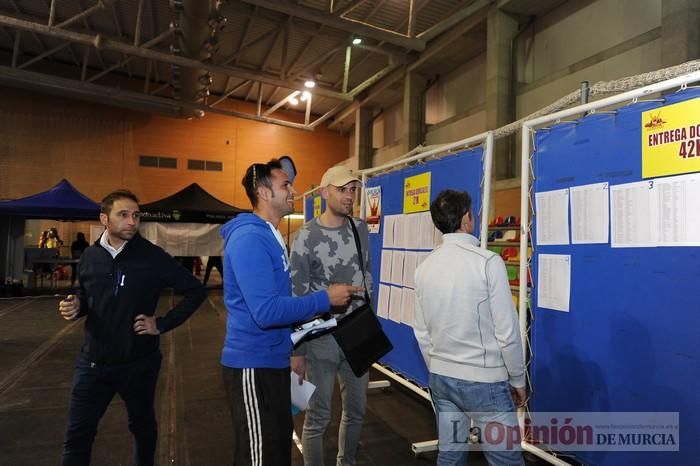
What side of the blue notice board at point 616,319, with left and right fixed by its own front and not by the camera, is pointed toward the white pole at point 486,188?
right

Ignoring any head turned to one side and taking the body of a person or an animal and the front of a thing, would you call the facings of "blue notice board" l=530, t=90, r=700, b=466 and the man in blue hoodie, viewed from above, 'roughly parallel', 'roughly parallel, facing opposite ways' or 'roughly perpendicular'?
roughly parallel, facing opposite ways

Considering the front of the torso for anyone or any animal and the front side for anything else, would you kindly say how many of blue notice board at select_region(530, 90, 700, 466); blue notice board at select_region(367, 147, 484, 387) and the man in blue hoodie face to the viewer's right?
1

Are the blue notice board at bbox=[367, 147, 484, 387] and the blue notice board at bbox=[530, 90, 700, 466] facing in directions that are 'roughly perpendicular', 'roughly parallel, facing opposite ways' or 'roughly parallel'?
roughly parallel

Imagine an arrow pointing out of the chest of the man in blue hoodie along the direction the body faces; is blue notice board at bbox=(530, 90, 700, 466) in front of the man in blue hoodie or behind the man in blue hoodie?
in front

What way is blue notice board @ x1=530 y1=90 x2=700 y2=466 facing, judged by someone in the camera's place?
facing the viewer and to the left of the viewer

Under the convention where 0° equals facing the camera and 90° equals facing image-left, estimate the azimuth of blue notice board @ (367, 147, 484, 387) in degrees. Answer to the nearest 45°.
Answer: approximately 45°

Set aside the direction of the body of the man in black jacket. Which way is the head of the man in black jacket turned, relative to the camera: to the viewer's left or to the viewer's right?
to the viewer's right

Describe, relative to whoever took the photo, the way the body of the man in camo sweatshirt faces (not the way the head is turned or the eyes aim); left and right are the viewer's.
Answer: facing the viewer and to the right of the viewer

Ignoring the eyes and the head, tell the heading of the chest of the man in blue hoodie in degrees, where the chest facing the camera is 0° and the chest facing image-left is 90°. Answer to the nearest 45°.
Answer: approximately 270°

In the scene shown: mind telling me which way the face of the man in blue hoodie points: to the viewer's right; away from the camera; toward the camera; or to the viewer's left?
to the viewer's right
